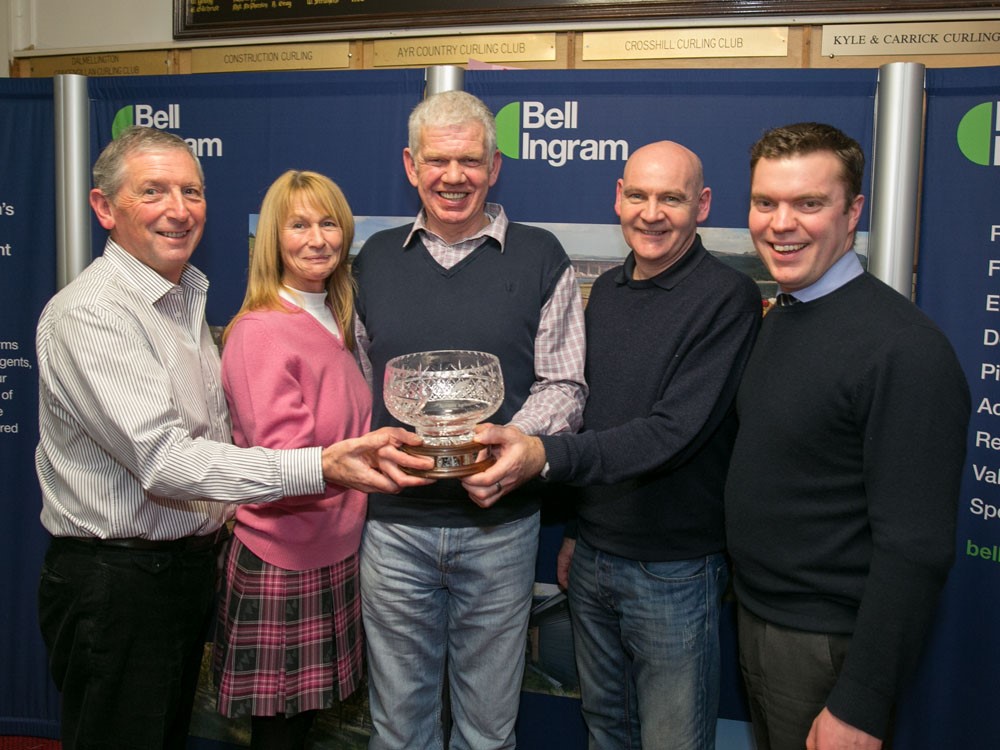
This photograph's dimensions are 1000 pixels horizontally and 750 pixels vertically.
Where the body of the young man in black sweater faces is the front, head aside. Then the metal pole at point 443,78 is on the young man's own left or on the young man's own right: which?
on the young man's own right

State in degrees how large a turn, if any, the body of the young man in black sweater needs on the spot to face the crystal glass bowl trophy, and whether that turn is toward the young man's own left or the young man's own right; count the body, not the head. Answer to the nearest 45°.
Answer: approximately 45° to the young man's own right

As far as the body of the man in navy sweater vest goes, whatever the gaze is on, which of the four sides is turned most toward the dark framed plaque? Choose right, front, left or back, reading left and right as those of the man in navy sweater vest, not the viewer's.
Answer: back

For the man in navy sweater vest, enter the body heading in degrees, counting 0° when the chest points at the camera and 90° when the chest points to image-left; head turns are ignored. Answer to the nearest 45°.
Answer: approximately 0°

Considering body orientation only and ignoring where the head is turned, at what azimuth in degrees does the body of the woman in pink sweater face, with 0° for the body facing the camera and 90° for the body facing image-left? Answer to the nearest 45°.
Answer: approximately 315°

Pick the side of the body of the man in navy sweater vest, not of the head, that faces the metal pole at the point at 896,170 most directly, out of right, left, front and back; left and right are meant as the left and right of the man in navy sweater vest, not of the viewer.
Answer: left
